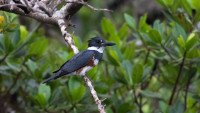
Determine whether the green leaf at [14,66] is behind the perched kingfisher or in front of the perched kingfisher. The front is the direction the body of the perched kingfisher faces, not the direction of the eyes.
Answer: behind

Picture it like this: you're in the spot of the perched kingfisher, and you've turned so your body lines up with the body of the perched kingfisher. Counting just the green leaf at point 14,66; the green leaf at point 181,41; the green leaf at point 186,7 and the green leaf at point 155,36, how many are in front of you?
3

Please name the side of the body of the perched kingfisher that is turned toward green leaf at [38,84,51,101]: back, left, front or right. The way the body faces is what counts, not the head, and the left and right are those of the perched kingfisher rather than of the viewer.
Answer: back

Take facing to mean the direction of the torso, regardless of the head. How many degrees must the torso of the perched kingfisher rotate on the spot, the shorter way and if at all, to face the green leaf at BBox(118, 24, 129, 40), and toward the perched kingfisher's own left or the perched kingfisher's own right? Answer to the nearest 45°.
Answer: approximately 45° to the perched kingfisher's own left

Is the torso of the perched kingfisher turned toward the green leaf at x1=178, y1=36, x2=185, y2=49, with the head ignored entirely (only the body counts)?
yes

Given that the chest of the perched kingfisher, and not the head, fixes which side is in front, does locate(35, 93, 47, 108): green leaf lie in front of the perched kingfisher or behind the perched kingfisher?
behind

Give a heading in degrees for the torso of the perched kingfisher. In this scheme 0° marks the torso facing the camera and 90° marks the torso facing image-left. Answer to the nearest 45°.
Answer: approximately 270°
